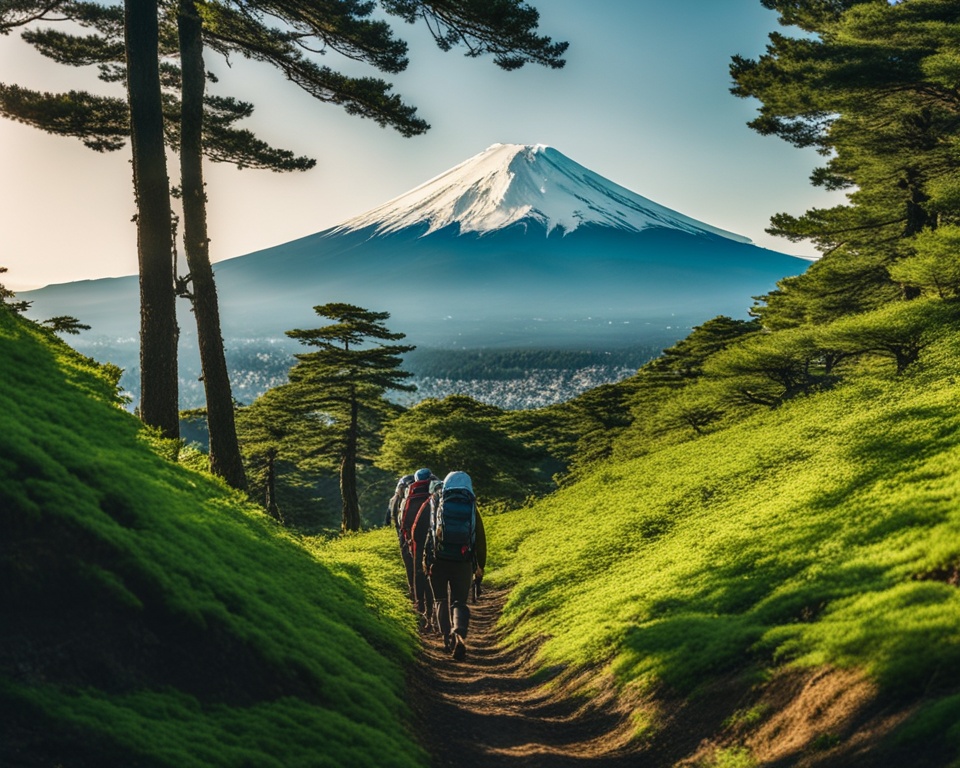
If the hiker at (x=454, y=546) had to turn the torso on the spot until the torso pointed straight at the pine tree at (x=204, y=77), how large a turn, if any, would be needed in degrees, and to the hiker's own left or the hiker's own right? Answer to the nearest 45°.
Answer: approximately 45° to the hiker's own left

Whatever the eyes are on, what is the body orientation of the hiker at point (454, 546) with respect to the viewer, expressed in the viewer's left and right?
facing away from the viewer
